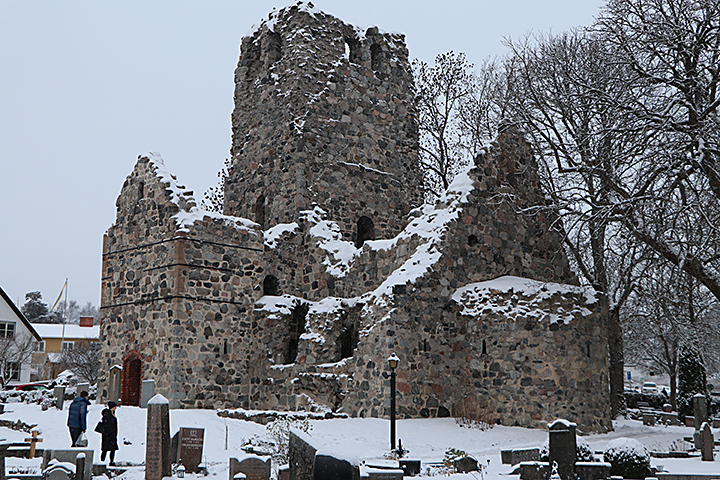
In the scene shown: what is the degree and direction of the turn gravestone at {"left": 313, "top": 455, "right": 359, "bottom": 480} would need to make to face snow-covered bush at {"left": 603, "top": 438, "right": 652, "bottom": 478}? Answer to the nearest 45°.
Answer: approximately 135° to its left

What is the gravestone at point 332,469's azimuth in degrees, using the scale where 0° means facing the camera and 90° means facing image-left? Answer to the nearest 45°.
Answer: approximately 0°

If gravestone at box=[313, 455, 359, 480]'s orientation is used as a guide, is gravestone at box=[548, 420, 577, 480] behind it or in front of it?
behind

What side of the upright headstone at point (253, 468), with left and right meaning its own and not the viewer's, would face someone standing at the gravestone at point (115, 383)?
back

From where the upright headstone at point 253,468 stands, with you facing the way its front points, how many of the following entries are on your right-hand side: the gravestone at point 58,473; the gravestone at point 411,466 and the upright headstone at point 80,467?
2
